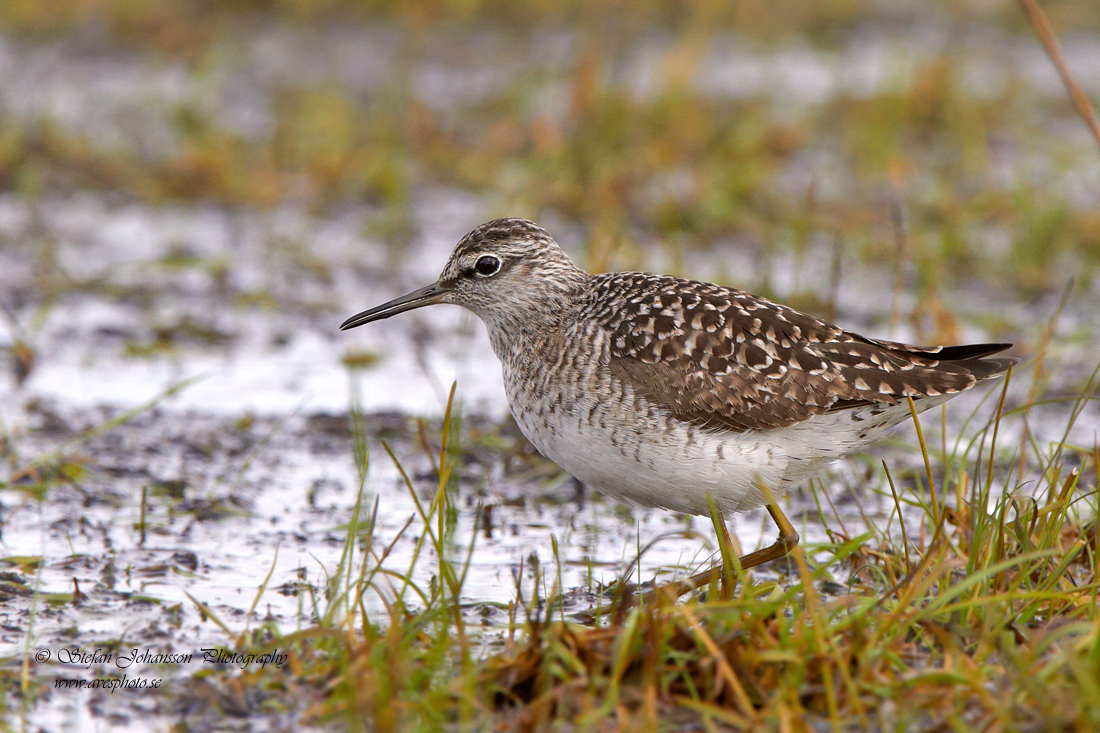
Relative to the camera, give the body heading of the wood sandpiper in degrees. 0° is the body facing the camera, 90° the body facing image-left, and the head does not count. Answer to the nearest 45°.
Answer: approximately 90°
